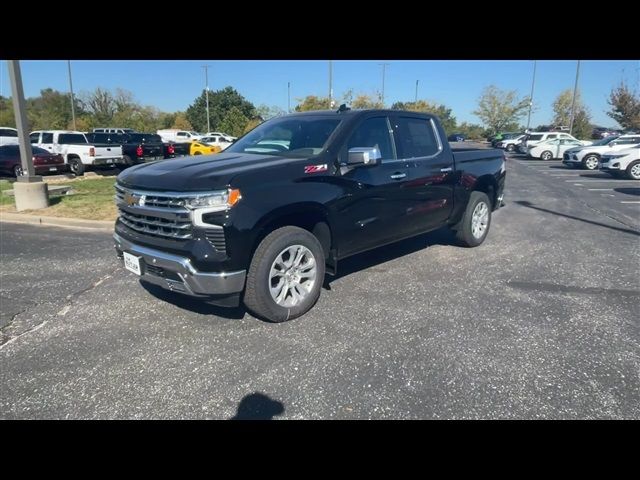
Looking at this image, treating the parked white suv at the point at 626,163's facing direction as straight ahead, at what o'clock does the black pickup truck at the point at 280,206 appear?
The black pickup truck is roughly at 11 o'clock from the parked white suv.

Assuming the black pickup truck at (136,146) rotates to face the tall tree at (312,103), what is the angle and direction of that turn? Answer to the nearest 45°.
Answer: approximately 90° to its right

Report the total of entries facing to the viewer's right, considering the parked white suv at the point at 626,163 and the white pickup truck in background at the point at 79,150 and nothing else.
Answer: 0

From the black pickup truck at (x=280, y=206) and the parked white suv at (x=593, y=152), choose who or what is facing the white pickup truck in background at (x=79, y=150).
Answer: the parked white suv

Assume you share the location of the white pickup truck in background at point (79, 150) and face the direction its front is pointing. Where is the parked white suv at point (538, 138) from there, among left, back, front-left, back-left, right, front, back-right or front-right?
back-right

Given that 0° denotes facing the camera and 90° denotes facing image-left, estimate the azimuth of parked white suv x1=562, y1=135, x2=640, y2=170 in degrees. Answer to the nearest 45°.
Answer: approximately 45°

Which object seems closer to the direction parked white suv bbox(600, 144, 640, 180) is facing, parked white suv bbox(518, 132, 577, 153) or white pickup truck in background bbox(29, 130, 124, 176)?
the white pickup truck in background

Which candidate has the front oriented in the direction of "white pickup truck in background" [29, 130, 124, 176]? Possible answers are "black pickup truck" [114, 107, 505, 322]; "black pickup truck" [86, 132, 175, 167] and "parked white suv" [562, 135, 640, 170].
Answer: the parked white suv

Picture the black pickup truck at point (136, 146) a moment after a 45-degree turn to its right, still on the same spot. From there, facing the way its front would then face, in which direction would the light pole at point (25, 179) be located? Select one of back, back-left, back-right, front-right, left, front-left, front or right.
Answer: back

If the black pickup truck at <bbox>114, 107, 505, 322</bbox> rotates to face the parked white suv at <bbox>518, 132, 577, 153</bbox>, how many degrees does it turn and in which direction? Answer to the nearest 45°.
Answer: approximately 180°

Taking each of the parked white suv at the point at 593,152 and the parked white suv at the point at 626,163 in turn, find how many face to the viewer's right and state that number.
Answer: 0

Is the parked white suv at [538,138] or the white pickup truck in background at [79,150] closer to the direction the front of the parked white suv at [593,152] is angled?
the white pickup truck in background

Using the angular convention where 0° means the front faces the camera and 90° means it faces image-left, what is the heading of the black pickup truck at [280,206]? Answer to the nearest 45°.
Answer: approximately 45°

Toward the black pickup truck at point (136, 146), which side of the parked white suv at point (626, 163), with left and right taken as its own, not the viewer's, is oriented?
front

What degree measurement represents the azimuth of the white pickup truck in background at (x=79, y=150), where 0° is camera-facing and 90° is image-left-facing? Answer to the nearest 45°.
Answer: approximately 135°

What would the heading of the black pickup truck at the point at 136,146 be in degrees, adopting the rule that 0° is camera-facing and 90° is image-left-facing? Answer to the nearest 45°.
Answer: approximately 135°
